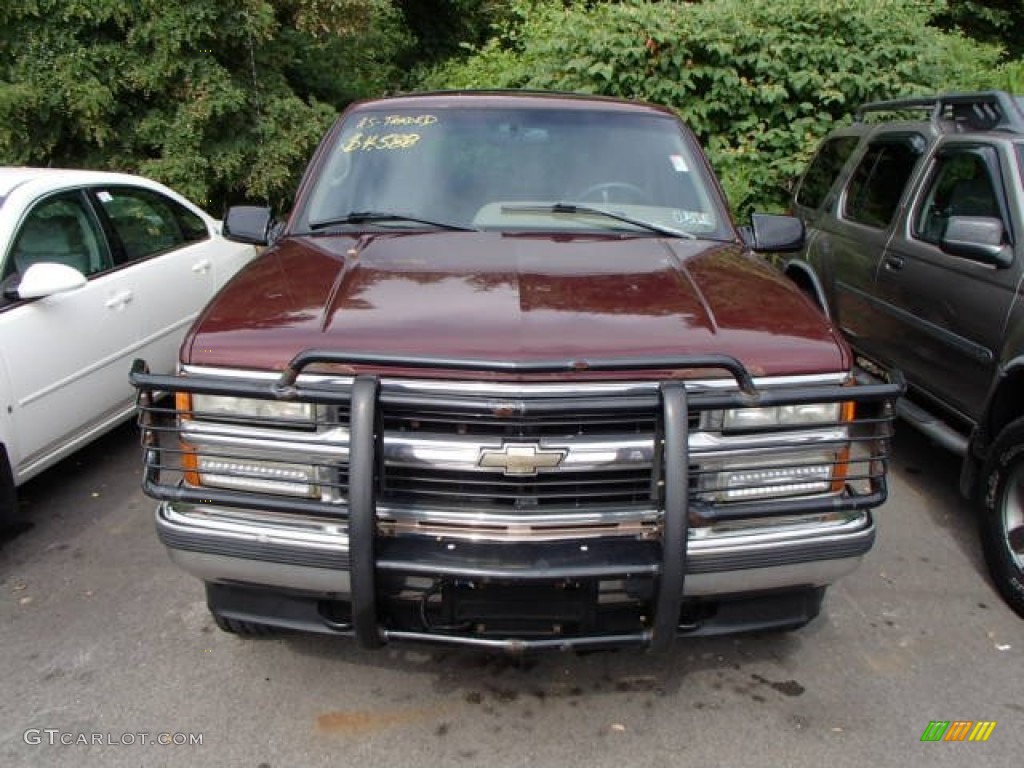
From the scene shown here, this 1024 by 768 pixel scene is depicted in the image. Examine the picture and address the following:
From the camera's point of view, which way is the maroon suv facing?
toward the camera

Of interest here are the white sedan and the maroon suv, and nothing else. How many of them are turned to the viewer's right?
0

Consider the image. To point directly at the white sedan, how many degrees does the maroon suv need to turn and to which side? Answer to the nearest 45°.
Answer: approximately 135° to its right

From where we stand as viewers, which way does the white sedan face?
facing the viewer and to the left of the viewer

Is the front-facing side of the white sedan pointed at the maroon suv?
no
